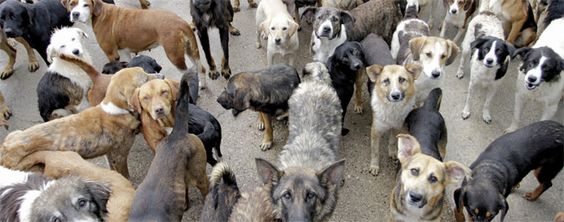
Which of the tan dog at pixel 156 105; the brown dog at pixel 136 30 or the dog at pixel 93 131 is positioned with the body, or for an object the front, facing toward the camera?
the tan dog

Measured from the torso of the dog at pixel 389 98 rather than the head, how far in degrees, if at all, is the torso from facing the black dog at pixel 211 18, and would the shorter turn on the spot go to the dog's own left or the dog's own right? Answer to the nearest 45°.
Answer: approximately 90° to the dog's own right

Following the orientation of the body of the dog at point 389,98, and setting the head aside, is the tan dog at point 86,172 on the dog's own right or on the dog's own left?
on the dog's own right

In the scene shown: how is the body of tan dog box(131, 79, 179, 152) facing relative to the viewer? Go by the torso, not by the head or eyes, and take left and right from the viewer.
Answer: facing the viewer

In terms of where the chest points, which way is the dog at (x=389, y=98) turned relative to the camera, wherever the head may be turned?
toward the camera

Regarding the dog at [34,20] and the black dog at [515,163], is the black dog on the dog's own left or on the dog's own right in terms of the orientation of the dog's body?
on the dog's own left
